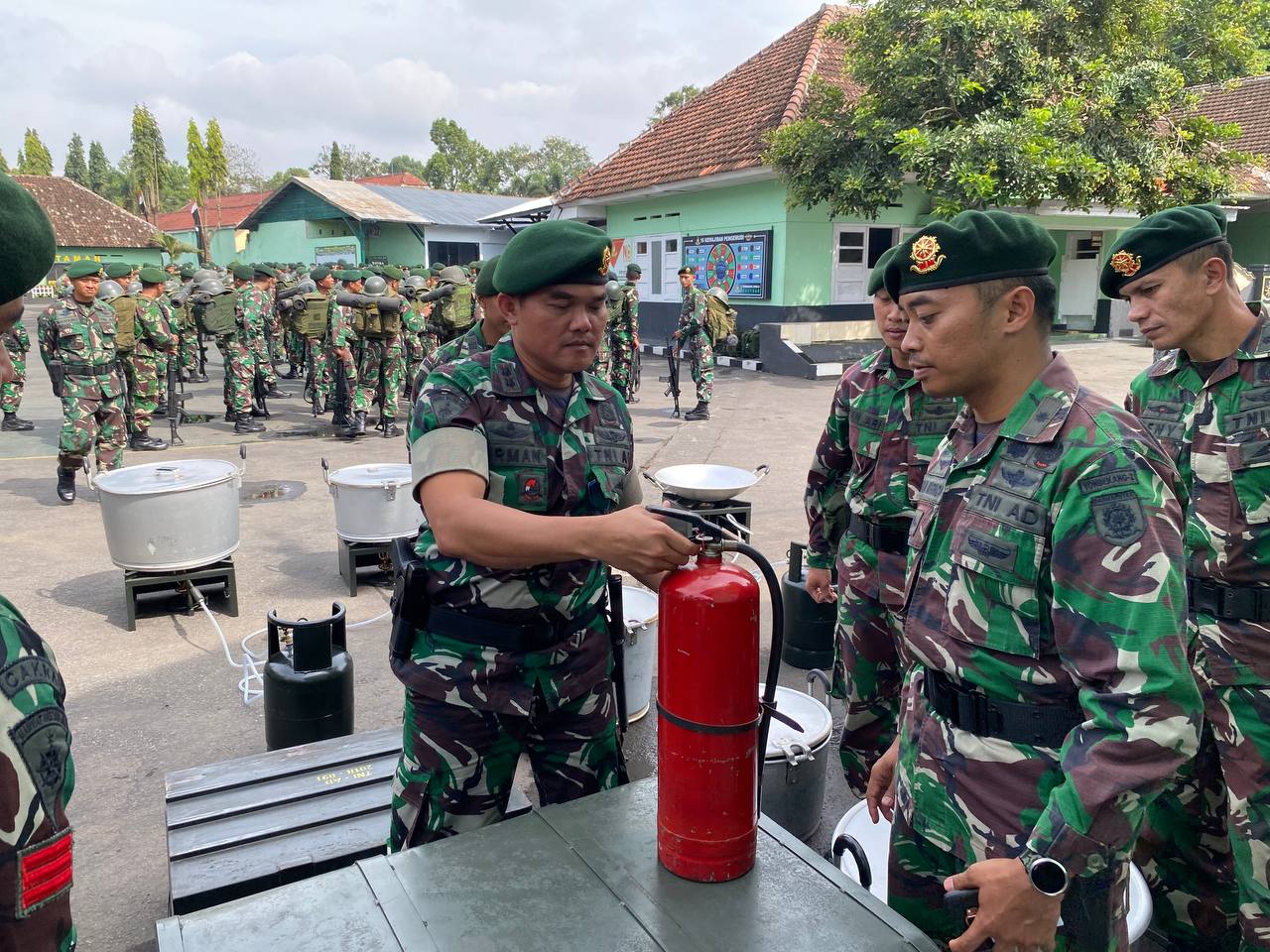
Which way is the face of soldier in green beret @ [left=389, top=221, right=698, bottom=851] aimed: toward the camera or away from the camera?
toward the camera

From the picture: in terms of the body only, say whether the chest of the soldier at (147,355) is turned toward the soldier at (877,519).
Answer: no

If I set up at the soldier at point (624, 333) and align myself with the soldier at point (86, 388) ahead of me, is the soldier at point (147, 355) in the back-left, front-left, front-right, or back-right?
front-right

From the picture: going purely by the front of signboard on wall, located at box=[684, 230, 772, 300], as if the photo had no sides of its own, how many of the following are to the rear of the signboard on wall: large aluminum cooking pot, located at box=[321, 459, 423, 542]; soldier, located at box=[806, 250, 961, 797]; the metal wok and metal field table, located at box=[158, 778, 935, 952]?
0

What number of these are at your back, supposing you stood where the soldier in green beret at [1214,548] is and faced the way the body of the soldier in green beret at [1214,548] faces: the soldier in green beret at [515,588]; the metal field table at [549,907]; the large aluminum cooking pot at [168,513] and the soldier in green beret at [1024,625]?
0

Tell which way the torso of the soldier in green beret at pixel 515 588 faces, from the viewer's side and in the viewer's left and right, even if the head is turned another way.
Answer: facing the viewer and to the right of the viewer

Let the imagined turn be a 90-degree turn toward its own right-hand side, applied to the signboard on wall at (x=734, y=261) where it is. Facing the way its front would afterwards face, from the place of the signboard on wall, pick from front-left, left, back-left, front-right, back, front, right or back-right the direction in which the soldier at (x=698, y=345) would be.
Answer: back-left

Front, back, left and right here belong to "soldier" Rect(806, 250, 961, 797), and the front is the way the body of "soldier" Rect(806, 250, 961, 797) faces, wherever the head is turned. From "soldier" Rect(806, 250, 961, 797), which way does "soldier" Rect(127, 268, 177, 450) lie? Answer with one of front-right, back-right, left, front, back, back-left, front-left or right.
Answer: back-right

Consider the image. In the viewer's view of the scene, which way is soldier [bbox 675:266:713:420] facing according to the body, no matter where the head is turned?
to the viewer's left

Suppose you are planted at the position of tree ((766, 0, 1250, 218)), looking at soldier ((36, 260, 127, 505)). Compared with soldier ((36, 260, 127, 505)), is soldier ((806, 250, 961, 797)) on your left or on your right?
left

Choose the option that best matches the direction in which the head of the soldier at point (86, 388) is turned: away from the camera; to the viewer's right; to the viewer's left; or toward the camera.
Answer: toward the camera

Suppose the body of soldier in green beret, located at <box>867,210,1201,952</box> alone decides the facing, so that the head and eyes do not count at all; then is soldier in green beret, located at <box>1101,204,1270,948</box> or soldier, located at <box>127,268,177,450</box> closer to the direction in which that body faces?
the soldier

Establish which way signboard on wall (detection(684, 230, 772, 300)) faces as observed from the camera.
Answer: facing the viewer and to the left of the viewer
